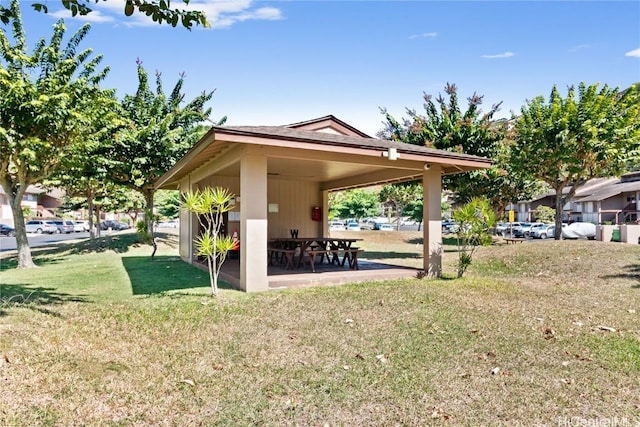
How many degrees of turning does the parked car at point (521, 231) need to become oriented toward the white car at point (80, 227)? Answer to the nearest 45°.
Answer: approximately 45° to its right

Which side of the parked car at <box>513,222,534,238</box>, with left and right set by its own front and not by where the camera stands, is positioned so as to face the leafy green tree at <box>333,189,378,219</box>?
right

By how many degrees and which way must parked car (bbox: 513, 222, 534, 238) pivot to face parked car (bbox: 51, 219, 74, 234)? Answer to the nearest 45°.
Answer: approximately 45° to its right

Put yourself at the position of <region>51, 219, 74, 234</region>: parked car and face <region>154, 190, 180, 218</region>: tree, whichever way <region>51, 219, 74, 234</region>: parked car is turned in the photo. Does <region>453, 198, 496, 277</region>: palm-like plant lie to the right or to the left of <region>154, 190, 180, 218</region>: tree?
right

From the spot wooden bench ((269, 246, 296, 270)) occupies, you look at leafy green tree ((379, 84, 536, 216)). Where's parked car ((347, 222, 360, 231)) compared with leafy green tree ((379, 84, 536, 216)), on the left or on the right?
left

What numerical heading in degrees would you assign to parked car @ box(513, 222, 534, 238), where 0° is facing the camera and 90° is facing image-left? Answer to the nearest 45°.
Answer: approximately 45°

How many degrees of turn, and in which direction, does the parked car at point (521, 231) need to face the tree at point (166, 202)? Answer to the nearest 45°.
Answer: approximately 45° to its right

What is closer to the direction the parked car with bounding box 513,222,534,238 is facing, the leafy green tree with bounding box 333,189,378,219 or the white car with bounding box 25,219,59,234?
the white car
